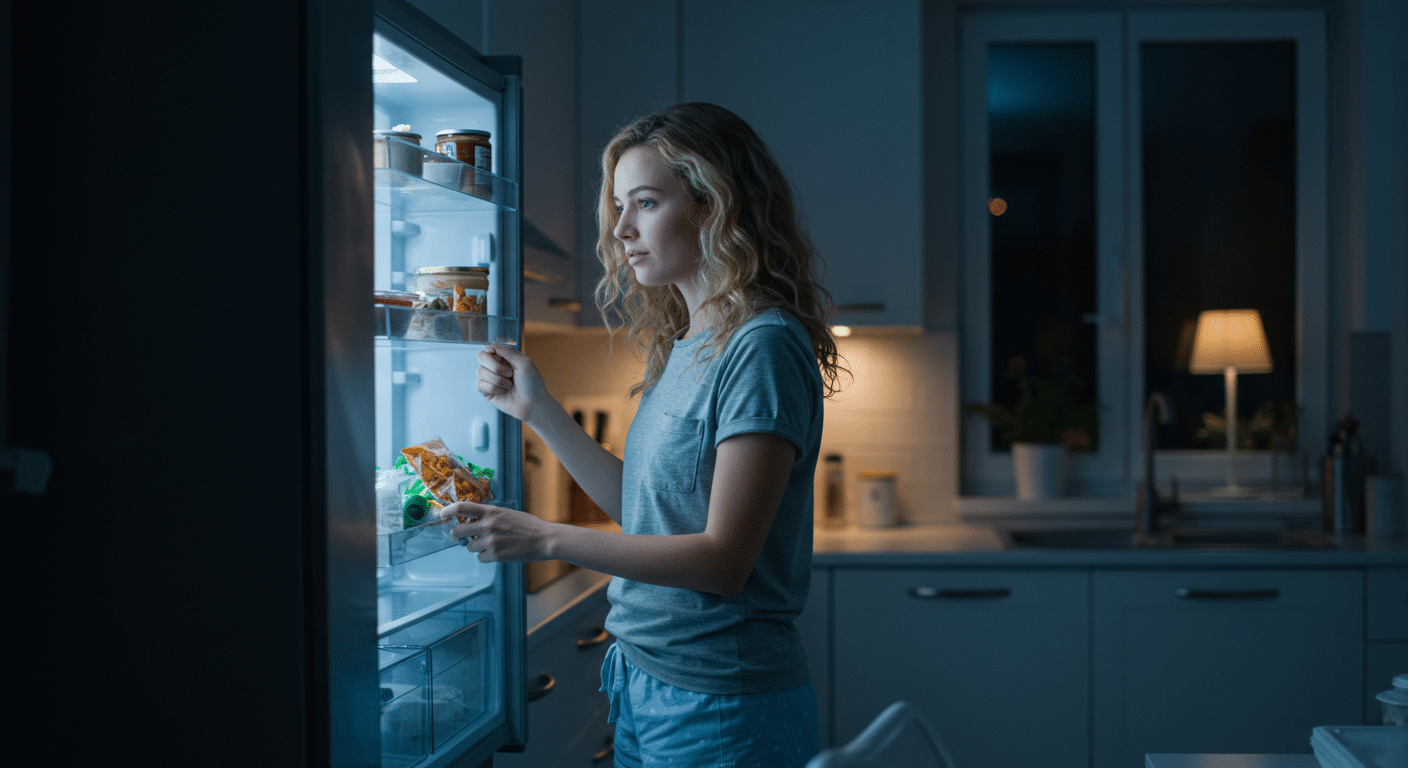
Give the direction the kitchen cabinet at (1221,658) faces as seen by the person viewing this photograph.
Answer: facing the viewer

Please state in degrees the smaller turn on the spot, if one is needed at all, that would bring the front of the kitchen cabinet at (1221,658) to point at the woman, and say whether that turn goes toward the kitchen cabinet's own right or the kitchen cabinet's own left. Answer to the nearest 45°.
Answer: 0° — it already faces them

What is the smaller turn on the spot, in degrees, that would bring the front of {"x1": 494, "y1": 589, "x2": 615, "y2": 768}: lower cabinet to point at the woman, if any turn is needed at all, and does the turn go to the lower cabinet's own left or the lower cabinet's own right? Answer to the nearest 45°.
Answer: approximately 45° to the lower cabinet's own right

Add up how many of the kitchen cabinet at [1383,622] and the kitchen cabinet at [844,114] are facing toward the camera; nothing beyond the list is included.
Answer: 2

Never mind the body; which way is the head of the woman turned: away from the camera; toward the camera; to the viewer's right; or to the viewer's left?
to the viewer's left

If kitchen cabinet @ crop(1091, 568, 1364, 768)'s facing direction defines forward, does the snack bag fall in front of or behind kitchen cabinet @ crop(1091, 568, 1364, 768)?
in front

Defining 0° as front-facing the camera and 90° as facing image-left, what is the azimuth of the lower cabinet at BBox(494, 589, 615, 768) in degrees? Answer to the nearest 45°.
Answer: approximately 315°

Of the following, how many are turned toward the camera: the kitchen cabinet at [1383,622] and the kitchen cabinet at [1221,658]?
2

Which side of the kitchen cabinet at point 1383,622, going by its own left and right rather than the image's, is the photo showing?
front

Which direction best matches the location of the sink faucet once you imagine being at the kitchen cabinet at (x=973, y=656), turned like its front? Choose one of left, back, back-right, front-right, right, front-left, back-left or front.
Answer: back-left

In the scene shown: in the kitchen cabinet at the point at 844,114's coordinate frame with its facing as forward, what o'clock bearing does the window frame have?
The window frame is roughly at 8 o'clock from the kitchen cabinet.

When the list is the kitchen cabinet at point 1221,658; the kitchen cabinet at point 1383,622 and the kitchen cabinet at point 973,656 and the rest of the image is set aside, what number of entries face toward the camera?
3

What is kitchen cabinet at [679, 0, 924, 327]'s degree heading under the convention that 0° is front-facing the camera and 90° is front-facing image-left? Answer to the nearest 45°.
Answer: approximately 0°
